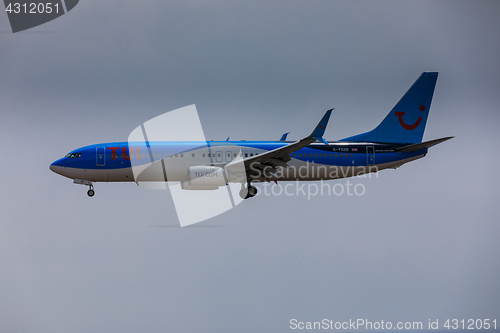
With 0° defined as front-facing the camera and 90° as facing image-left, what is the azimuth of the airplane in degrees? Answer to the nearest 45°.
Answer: approximately 90°
